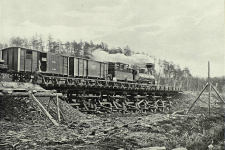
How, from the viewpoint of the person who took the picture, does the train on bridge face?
facing away from the viewer and to the right of the viewer
